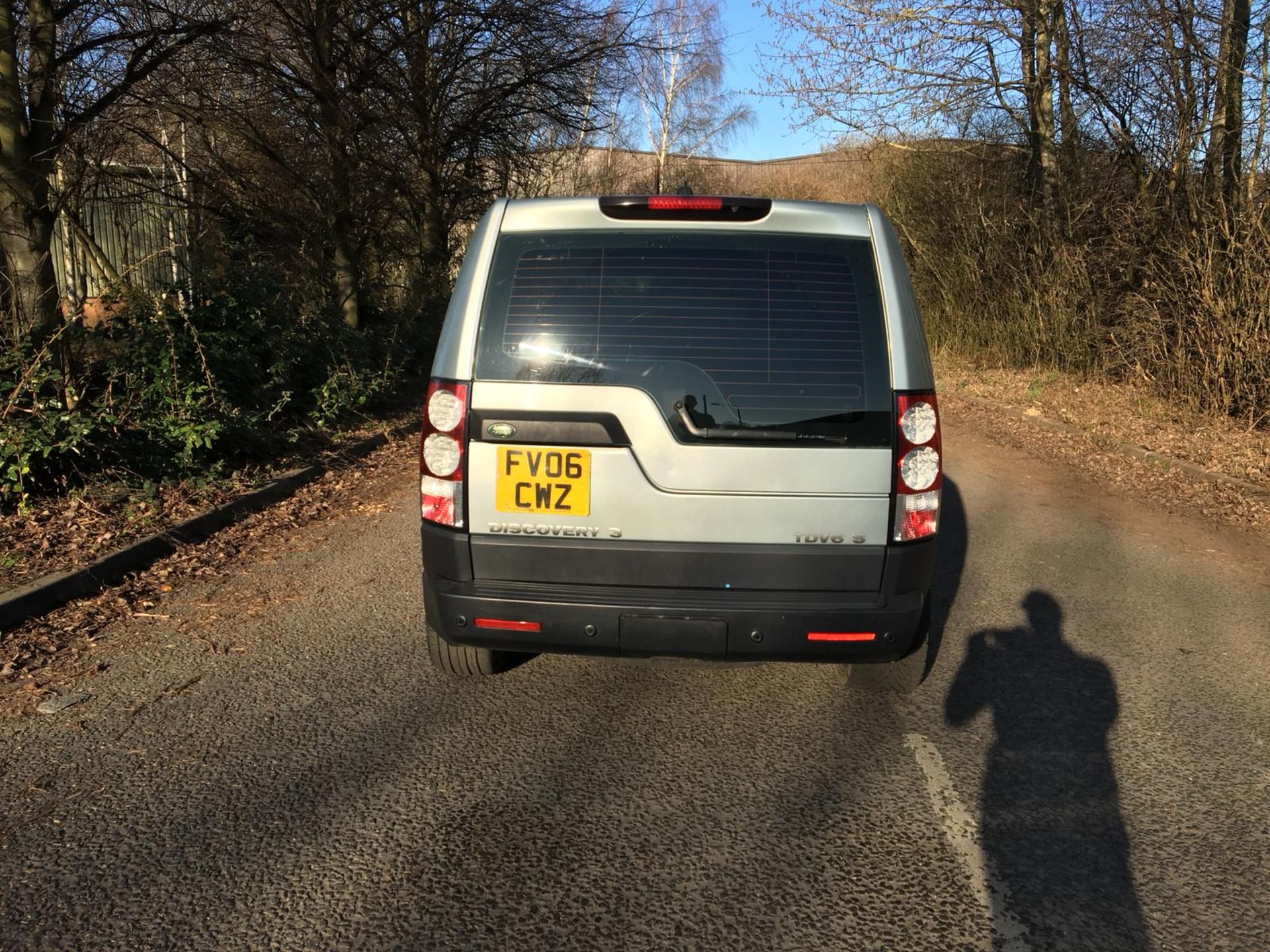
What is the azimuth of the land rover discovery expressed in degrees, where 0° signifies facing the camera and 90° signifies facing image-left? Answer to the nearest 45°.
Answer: approximately 180°

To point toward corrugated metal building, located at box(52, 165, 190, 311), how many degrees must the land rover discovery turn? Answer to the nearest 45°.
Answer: approximately 45° to its left
